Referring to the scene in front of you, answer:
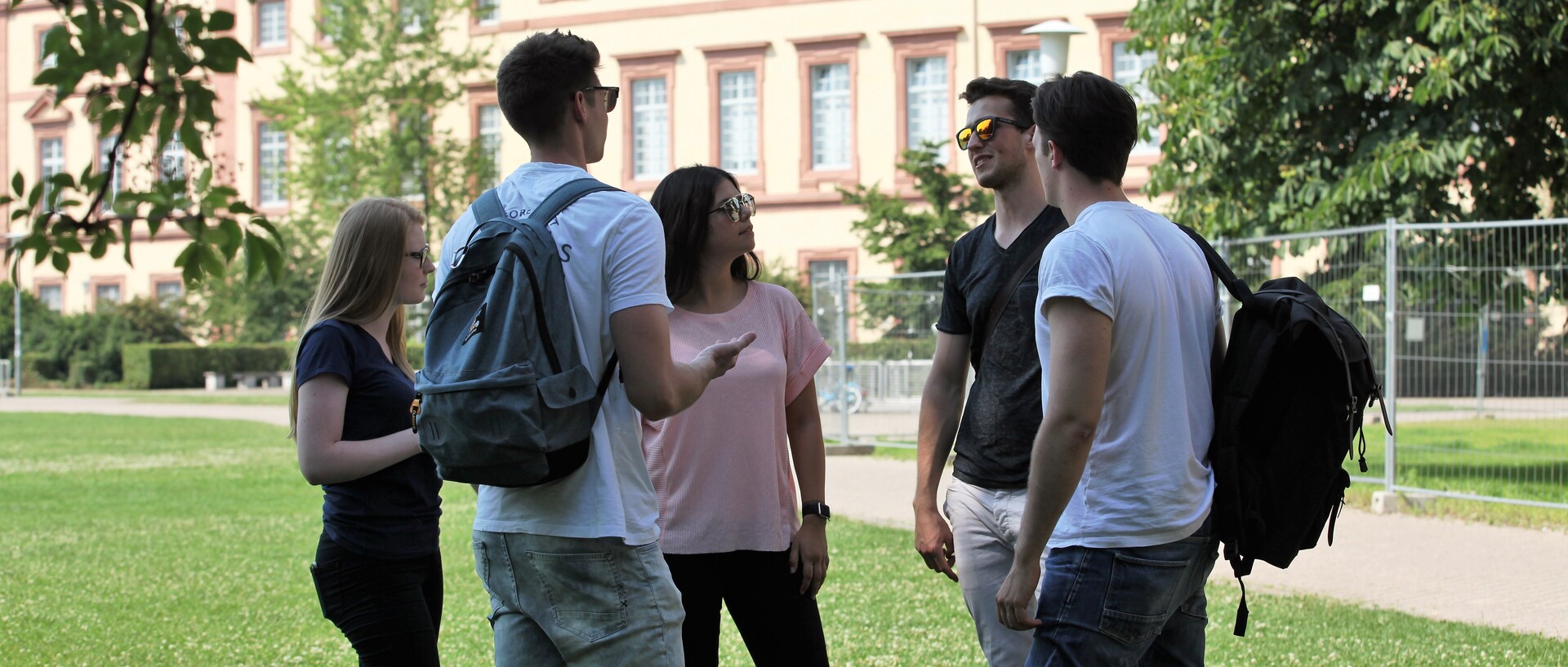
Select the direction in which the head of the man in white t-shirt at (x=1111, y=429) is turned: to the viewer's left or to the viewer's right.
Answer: to the viewer's left

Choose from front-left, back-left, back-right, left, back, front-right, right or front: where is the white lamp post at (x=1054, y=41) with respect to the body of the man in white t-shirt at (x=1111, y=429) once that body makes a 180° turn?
back-left

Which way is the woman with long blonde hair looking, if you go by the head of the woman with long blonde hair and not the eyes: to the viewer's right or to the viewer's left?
to the viewer's right

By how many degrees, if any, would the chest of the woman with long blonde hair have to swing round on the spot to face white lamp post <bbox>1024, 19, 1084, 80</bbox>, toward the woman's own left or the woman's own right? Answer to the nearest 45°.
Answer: approximately 45° to the woman's own left

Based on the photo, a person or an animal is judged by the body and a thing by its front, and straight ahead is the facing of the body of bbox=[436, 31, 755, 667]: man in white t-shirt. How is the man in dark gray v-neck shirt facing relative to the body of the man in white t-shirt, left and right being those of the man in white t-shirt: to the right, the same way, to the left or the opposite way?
the opposite way

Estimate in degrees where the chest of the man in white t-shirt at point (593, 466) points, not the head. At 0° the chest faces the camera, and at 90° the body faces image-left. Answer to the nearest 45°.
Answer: approximately 225°

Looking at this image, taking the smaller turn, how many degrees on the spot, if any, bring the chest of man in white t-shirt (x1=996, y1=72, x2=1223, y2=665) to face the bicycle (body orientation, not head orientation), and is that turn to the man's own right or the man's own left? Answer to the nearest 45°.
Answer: approximately 45° to the man's own right

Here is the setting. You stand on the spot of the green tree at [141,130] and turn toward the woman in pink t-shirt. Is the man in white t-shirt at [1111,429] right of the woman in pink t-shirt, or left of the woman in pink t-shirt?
right

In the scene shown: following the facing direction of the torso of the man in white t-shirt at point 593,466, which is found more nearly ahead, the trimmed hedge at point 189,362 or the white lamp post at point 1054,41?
the white lamp post

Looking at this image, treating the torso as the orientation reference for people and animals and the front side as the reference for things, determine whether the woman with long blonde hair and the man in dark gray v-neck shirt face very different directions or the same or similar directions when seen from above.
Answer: very different directions

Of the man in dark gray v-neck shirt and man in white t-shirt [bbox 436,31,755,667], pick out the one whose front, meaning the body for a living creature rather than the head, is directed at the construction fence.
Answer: the man in white t-shirt

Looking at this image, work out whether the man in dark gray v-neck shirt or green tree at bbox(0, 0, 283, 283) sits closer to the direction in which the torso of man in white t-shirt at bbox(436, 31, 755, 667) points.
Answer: the man in dark gray v-neck shirt

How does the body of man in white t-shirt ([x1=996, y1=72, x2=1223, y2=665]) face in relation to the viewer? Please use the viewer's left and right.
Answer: facing away from the viewer and to the left of the viewer

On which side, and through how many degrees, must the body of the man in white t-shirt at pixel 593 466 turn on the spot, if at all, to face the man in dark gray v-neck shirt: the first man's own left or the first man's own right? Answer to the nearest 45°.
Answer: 0° — they already face them

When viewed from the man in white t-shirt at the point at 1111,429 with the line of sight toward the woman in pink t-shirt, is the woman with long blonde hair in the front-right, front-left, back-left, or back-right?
front-left

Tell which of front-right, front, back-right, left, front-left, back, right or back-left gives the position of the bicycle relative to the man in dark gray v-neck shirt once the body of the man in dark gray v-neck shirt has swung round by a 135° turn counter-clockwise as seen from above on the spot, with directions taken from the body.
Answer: left

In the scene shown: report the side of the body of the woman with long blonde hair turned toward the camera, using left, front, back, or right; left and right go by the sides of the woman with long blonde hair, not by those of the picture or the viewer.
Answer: right

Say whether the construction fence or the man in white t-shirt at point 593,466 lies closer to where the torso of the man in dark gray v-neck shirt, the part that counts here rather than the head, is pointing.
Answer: the man in white t-shirt

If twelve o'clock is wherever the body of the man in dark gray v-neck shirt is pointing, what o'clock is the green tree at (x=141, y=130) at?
The green tree is roughly at 12 o'clock from the man in dark gray v-neck shirt.
